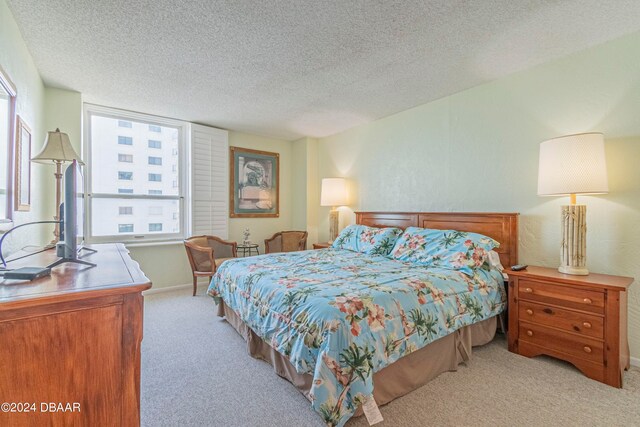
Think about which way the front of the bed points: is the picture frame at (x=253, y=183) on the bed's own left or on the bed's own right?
on the bed's own right

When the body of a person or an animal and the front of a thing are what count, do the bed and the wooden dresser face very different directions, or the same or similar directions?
very different directions

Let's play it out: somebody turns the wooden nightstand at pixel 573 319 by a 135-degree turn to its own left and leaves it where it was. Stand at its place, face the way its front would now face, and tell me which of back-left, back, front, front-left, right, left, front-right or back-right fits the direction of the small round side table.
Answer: back

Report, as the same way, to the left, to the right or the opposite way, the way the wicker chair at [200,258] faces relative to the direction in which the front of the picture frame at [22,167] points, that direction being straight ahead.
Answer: to the right

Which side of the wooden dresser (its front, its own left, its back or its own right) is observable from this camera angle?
right

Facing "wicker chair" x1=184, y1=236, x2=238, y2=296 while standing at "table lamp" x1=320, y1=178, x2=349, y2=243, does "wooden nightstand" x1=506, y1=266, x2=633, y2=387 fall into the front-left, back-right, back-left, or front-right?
back-left

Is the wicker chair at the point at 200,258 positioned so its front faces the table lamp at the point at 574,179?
yes

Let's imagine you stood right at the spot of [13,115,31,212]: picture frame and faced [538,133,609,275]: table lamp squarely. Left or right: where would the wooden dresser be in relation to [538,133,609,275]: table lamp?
right

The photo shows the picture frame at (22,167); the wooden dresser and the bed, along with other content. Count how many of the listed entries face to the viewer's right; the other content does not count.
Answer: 2

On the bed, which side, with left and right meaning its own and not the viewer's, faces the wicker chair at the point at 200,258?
right

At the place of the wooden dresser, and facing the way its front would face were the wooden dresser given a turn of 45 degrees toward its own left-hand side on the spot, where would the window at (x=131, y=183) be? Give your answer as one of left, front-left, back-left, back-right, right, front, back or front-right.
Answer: front-left

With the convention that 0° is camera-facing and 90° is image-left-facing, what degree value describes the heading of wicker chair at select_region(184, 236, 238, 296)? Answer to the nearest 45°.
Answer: approximately 315°

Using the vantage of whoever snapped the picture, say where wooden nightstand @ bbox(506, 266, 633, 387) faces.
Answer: facing the viewer and to the left of the viewer

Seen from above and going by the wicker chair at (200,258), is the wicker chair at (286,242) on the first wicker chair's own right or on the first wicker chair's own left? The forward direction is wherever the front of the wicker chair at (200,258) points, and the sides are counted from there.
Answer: on the first wicker chair's own left

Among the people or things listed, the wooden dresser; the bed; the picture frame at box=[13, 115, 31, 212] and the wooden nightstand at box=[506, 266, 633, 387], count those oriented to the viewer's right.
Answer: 2

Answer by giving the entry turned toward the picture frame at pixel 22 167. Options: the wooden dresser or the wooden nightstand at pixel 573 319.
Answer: the wooden nightstand

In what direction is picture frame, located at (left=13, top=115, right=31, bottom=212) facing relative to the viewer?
to the viewer's right
